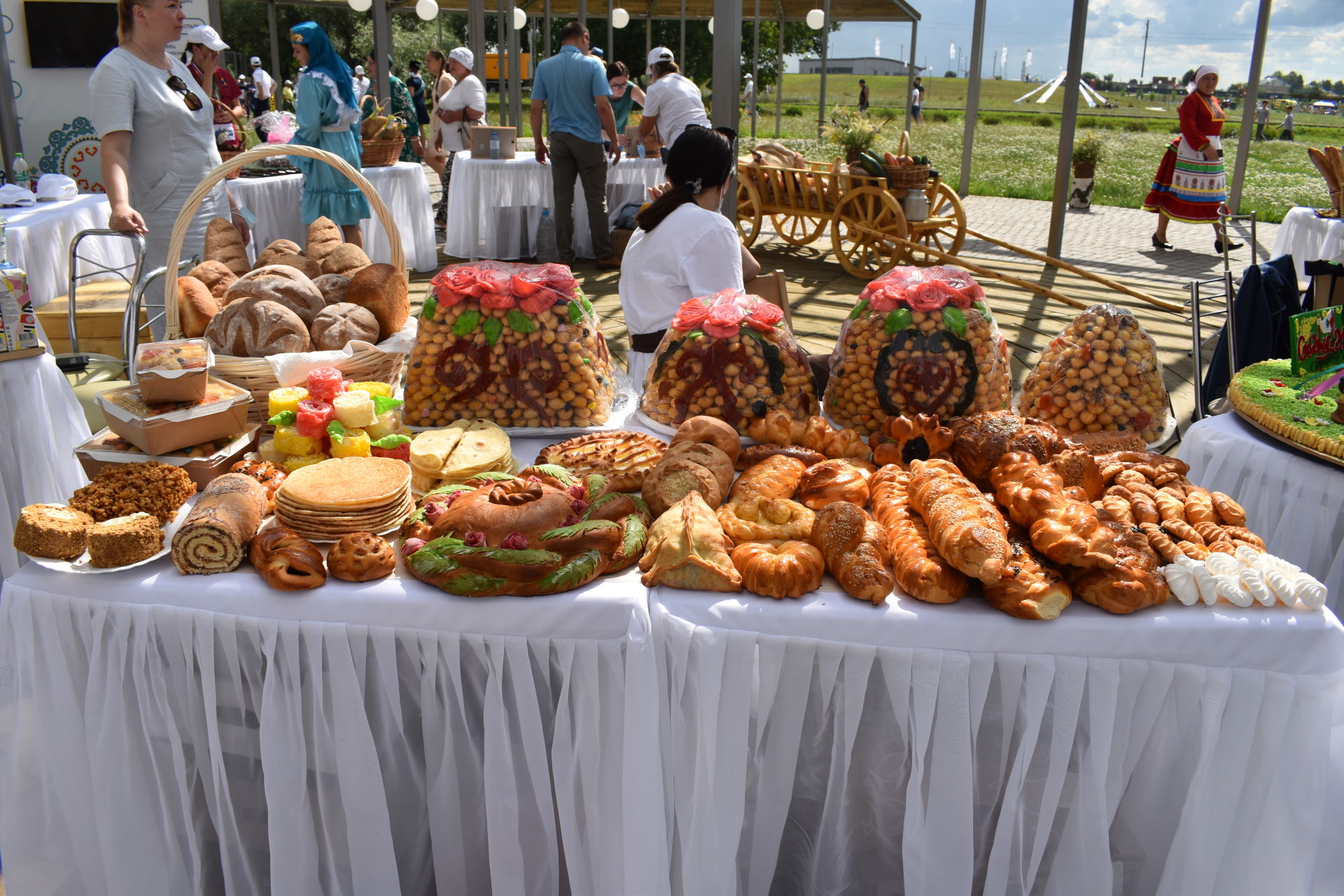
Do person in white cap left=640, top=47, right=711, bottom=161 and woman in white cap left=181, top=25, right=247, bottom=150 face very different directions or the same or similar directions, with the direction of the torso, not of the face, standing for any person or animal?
very different directions

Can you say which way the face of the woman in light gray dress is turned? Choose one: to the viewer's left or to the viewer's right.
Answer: to the viewer's right

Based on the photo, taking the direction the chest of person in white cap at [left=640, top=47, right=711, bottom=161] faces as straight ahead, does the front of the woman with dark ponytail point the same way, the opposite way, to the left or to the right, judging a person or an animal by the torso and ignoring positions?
to the right

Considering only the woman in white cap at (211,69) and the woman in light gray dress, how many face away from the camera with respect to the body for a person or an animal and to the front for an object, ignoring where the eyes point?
0

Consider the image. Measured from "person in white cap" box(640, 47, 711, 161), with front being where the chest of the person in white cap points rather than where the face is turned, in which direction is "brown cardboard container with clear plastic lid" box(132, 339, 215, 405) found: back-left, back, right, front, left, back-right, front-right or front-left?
back-left

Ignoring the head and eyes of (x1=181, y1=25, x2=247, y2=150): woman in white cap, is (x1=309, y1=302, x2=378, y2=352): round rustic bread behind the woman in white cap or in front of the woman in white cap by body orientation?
in front

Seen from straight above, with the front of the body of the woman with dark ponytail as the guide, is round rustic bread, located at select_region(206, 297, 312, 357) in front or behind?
behind

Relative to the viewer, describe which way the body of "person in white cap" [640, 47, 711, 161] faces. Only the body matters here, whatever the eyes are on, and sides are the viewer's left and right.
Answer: facing away from the viewer and to the left of the viewer

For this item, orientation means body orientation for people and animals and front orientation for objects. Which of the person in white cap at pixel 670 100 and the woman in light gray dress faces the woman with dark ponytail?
the woman in light gray dress

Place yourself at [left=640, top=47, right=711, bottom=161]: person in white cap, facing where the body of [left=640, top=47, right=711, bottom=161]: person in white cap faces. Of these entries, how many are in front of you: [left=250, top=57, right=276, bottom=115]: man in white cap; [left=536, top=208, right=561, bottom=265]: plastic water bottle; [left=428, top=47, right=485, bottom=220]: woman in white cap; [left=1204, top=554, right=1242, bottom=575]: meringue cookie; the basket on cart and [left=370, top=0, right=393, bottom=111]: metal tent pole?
4

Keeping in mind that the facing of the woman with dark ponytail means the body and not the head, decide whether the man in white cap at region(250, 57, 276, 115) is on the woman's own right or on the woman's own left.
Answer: on the woman's own left

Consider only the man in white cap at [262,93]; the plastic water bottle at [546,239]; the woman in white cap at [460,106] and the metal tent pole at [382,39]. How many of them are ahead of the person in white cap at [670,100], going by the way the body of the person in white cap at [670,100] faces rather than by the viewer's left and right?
4

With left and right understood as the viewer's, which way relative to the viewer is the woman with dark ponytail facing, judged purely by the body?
facing away from the viewer and to the right of the viewer

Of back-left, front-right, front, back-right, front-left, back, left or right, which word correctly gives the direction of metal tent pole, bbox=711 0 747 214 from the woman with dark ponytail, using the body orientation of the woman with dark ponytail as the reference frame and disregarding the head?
front-left
